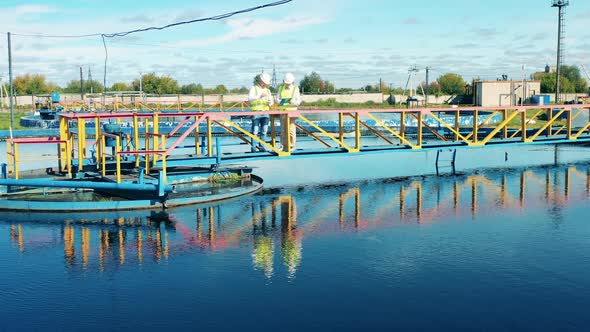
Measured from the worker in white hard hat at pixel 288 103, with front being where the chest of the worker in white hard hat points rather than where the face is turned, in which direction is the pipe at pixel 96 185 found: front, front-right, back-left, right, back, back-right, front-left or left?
front-right

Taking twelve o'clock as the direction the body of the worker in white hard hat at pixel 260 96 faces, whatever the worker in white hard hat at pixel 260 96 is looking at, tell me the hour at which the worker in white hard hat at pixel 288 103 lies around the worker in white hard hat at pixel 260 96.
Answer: the worker in white hard hat at pixel 288 103 is roughly at 10 o'clock from the worker in white hard hat at pixel 260 96.

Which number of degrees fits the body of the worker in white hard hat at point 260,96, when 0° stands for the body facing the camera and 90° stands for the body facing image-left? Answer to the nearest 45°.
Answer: approximately 315°

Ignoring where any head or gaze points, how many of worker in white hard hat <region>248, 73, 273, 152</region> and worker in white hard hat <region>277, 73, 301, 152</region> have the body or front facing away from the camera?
0

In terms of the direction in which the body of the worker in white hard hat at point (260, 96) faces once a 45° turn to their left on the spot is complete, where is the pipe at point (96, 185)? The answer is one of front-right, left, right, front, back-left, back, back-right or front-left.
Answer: back-right

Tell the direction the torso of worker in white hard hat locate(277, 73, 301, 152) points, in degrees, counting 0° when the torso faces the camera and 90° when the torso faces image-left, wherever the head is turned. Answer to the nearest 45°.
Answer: approximately 0°

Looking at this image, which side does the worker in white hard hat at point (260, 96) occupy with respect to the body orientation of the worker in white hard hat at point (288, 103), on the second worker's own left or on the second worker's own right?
on the second worker's own right
